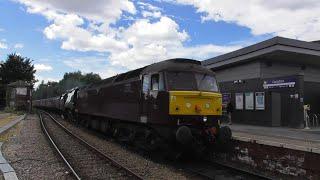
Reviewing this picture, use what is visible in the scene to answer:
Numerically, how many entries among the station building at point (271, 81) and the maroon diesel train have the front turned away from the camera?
0

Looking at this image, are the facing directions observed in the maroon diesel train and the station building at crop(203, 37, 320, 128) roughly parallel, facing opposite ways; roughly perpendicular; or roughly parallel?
roughly perpendicular

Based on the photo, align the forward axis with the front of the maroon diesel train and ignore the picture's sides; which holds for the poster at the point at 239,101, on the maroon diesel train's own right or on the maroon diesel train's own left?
on the maroon diesel train's own left

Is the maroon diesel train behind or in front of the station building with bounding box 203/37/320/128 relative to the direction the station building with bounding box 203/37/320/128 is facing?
in front

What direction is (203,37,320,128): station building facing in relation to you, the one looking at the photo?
facing the viewer and to the left of the viewer

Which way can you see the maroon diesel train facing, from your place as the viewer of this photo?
facing the viewer and to the right of the viewer

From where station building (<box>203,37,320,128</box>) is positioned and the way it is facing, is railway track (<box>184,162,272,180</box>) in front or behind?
in front
